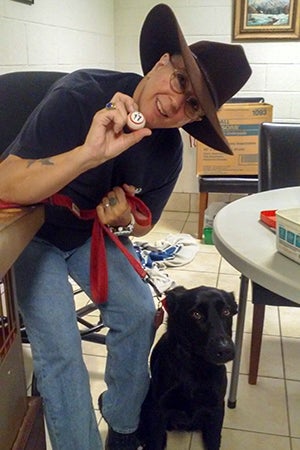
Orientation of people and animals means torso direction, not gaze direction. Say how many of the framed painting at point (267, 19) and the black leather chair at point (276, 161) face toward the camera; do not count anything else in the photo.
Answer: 2

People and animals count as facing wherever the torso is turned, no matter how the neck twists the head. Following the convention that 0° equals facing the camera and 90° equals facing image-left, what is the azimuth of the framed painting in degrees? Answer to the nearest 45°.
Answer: approximately 0°

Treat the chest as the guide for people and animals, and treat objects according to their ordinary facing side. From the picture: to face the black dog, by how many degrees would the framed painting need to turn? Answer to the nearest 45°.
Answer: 0° — it already faces it

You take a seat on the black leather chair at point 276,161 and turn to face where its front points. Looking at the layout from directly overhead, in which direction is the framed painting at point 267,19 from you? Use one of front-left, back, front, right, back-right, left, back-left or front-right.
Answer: back

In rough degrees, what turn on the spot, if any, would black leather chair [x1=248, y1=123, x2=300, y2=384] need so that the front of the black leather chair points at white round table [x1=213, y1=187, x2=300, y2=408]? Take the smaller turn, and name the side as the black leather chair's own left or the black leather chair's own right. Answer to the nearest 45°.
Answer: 0° — it already faces it

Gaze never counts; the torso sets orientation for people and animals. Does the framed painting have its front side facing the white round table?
yes

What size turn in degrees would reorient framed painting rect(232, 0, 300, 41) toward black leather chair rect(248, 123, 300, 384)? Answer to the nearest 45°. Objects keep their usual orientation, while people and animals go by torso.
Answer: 0° — it already faces it

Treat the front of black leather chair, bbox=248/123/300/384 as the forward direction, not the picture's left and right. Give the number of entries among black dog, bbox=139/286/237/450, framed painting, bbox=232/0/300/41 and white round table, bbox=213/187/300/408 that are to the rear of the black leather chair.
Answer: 1
